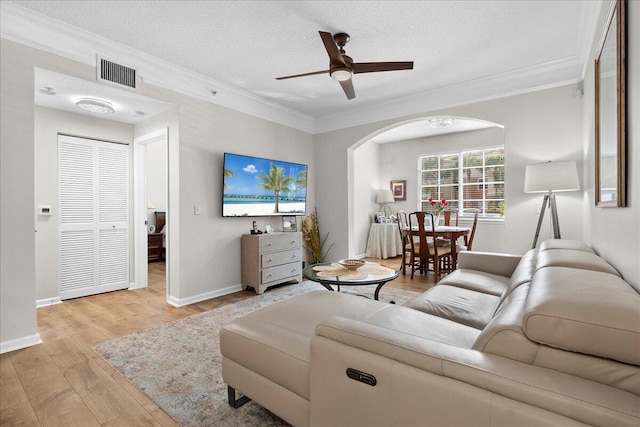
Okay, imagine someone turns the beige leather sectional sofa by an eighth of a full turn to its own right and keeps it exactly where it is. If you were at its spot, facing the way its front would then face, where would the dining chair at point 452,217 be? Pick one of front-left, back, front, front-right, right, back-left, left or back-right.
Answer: front-right

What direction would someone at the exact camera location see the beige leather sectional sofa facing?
facing to the left of the viewer

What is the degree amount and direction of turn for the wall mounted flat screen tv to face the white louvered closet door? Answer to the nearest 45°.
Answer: approximately 135° to its right

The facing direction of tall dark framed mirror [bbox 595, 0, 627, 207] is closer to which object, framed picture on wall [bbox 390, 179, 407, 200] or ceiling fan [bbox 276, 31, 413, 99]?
the ceiling fan

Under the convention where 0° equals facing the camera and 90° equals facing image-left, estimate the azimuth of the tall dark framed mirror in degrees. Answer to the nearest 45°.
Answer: approximately 90°

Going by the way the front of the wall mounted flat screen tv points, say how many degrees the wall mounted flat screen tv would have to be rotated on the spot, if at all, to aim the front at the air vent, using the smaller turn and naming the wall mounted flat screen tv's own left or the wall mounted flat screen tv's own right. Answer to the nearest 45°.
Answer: approximately 90° to the wall mounted flat screen tv's own right

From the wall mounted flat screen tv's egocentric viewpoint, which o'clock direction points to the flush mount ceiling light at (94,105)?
The flush mount ceiling light is roughly at 4 o'clock from the wall mounted flat screen tv.

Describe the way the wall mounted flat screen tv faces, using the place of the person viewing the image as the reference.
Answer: facing the viewer and to the right of the viewer

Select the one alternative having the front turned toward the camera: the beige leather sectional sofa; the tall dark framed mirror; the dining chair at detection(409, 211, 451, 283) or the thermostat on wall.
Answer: the thermostat on wall

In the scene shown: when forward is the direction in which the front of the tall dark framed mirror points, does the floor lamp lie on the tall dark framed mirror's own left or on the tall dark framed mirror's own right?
on the tall dark framed mirror's own right

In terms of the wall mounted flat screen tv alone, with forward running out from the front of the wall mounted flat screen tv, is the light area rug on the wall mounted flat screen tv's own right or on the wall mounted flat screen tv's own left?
on the wall mounted flat screen tv's own right

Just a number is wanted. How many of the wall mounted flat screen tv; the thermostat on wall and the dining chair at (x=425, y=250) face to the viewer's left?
0

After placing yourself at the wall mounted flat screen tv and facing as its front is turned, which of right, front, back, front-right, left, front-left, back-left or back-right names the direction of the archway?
left

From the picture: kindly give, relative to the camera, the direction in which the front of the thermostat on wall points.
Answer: facing the viewer

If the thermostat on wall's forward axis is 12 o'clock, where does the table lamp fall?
The table lamp is roughly at 9 o'clock from the thermostat on wall.
